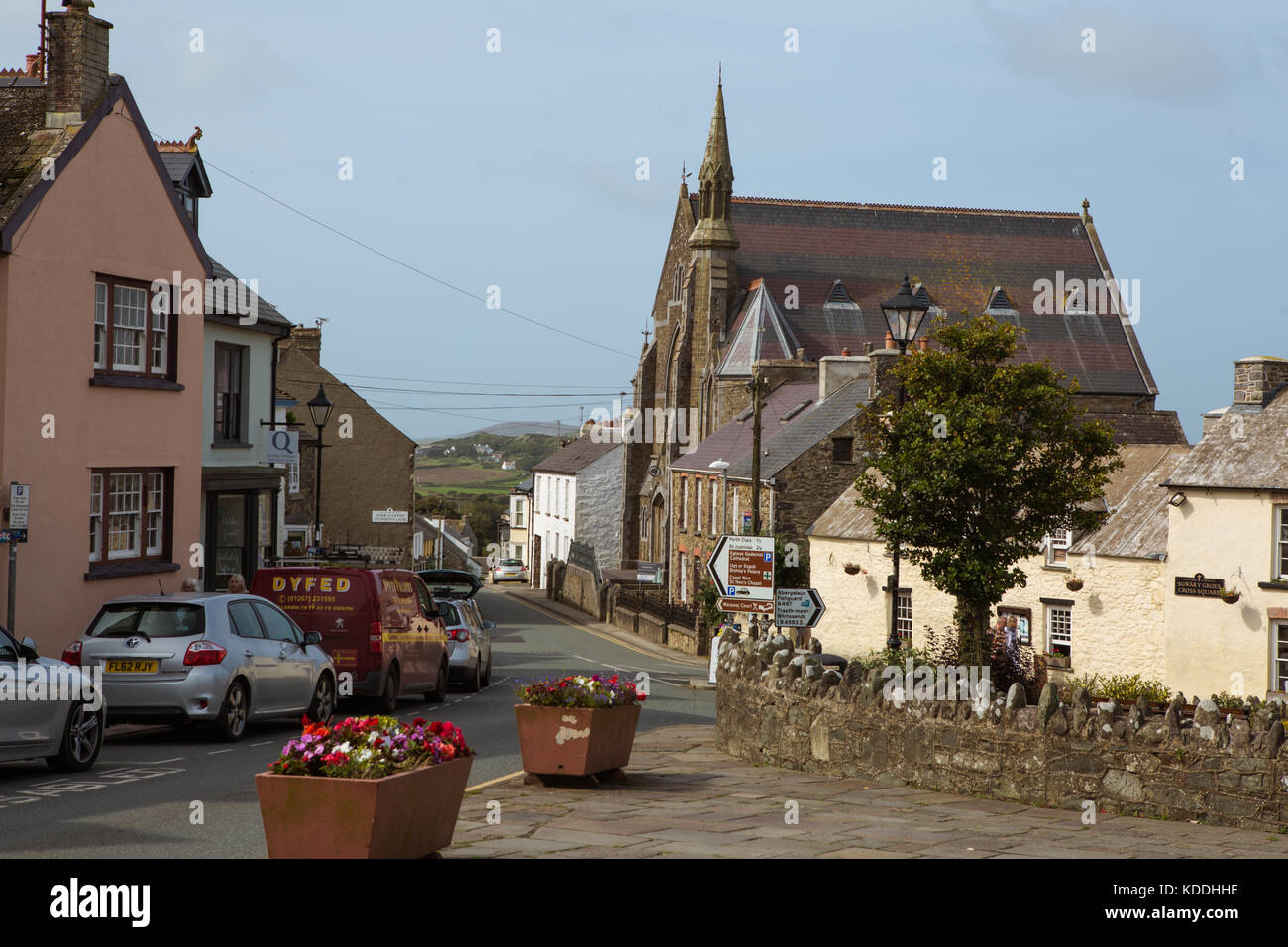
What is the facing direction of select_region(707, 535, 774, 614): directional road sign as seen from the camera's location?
facing the viewer

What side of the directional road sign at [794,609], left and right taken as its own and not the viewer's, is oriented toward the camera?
front

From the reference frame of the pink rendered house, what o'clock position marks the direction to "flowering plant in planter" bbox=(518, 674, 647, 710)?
The flowering plant in planter is roughly at 1 o'clock from the pink rendered house.

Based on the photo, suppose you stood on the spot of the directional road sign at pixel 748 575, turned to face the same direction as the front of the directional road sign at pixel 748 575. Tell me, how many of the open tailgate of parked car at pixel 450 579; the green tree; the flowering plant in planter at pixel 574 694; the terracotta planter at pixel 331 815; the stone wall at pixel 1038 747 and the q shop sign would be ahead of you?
3

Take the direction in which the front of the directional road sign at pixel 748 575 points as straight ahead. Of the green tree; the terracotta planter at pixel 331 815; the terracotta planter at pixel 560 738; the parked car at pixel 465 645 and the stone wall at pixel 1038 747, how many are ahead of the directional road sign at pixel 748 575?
3

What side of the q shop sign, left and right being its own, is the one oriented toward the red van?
front

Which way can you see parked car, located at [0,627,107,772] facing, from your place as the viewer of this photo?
facing away from the viewer and to the right of the viewer

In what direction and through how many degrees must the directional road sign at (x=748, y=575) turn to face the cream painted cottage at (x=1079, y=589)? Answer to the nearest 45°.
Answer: approximately 135° to its left

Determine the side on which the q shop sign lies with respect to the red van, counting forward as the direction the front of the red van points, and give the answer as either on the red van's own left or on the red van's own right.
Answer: on the red van's own left

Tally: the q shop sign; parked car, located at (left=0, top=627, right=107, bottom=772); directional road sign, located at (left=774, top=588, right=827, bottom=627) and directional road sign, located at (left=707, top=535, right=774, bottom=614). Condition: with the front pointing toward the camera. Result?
3

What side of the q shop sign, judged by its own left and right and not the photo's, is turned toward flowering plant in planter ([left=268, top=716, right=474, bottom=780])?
front

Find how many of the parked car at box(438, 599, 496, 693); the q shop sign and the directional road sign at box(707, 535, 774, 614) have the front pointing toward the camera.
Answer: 2

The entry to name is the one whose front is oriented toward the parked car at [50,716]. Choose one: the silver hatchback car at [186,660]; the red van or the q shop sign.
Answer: the q shop sign
